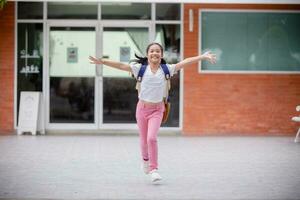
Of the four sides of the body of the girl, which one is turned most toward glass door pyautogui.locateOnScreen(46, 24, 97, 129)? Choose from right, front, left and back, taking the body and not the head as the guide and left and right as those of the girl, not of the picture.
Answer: back

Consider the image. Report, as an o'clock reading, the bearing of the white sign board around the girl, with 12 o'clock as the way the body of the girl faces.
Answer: The white sign board is roughly at 5 o'clock from the girl.

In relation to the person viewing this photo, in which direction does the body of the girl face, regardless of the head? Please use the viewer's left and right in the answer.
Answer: facing the viewer

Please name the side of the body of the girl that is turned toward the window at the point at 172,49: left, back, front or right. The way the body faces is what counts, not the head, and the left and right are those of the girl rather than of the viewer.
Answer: back

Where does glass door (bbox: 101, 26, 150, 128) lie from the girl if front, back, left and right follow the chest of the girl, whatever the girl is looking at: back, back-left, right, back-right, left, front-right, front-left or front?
back

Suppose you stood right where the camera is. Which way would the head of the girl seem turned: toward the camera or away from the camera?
toward the camera

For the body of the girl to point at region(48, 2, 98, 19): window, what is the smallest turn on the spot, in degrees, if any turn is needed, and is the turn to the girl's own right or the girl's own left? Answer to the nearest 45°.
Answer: approximately 180°
